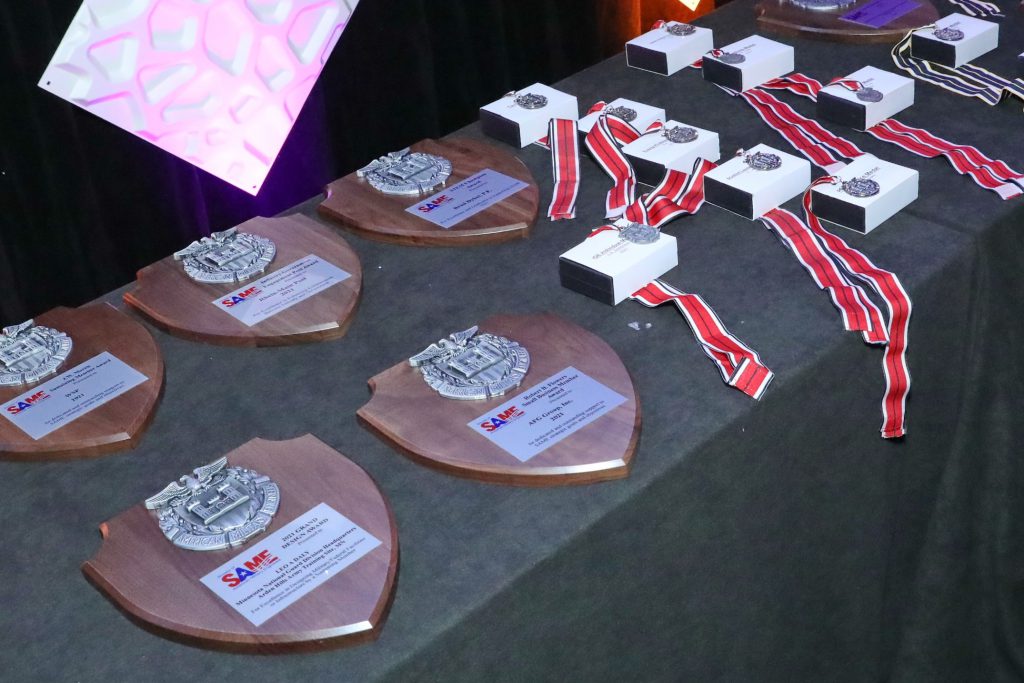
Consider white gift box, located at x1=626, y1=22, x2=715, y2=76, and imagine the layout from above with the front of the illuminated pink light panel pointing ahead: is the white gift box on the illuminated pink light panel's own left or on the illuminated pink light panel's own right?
on the illuminated pink light panel's own left

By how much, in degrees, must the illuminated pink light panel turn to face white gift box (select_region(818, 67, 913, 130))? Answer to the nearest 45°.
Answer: approximately 90° to its left

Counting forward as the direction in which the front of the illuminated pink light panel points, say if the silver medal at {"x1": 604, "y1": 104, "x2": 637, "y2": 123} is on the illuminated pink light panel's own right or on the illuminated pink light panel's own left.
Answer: on the illuminated pink light panel's own left

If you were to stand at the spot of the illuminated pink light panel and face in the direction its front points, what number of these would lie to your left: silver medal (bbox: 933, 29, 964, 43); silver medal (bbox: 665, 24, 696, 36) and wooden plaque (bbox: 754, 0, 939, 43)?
3

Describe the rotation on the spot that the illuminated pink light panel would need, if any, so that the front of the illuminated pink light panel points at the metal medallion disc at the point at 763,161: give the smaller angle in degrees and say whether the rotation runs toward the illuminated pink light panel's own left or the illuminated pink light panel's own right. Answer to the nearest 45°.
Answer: approximately 45° to the illuminated pink light panel's own left

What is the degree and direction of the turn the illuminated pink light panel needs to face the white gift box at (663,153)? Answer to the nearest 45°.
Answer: approximately 45° to its left

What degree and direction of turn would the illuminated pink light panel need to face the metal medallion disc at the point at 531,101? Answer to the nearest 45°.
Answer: approximately 90° to its left

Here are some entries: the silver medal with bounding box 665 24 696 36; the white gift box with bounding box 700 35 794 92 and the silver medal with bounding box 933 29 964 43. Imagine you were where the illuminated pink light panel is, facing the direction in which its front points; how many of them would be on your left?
3

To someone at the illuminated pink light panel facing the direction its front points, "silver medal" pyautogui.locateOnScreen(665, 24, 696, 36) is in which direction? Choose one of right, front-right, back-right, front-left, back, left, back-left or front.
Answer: left

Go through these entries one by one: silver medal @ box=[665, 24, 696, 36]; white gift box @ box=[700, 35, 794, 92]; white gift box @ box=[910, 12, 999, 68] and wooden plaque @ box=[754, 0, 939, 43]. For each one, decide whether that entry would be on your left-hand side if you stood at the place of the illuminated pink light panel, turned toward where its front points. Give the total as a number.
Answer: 4

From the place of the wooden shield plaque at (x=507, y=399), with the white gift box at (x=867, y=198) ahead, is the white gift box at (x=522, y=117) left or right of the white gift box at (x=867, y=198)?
left

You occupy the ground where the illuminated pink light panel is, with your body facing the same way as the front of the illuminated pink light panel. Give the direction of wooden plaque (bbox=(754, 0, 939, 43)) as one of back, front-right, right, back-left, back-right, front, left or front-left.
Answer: left

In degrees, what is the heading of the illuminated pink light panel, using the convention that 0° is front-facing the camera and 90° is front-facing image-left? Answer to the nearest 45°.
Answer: approximately 0°
